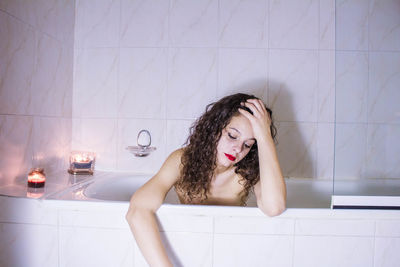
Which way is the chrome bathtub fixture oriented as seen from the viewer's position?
toward the camera

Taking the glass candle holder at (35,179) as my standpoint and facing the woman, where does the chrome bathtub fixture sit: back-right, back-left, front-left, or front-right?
front-left

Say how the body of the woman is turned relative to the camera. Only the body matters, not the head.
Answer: toward the camera

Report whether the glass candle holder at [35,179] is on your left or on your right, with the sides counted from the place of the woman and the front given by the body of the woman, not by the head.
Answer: on your right

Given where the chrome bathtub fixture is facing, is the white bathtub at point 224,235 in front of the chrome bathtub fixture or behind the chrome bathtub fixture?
in front

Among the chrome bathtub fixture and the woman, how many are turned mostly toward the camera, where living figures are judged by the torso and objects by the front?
2
